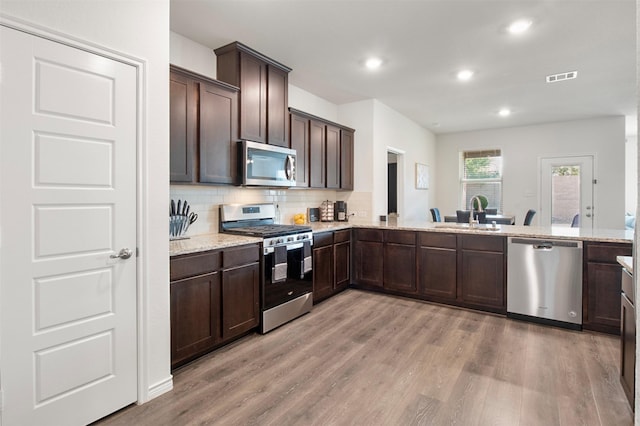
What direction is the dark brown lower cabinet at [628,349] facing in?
to the viewer's left

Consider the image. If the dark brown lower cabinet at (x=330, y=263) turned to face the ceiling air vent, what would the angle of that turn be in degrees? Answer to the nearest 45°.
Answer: approximately 45° to its left

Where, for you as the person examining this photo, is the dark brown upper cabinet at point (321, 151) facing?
facing the viewer and to the right of the viewer

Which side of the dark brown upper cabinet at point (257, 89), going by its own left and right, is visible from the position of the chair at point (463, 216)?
left

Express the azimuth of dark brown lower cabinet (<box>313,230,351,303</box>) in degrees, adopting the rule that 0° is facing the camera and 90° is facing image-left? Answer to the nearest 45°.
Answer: approximately 315°

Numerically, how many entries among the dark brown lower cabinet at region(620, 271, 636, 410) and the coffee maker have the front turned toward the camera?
1

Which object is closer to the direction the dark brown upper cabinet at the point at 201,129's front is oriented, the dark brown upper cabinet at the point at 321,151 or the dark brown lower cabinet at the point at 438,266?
the dark brown lower cabinet

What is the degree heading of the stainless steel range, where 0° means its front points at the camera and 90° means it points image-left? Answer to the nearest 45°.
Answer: approximately 315°

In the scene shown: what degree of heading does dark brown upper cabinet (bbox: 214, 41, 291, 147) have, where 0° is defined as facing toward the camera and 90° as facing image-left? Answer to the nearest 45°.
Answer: approximately 315°

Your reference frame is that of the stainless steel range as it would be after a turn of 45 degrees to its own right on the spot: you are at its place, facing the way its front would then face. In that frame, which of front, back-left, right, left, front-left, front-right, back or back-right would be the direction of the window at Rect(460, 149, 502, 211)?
back-left

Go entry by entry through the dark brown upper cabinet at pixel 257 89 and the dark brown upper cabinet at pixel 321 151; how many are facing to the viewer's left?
0

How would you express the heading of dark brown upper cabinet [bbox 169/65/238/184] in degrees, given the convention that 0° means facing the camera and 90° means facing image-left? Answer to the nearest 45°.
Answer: approximately 315°
